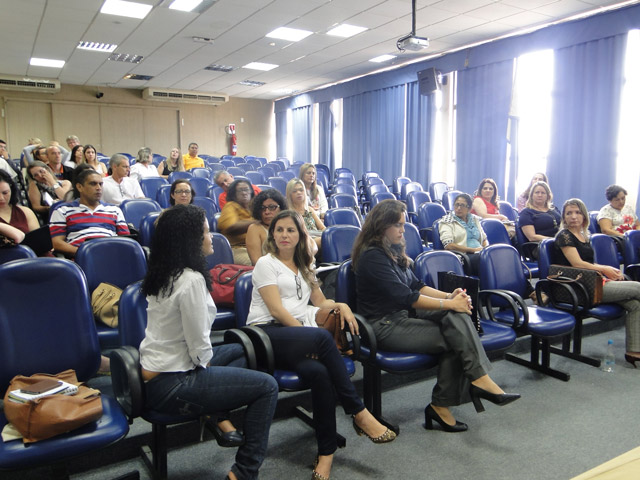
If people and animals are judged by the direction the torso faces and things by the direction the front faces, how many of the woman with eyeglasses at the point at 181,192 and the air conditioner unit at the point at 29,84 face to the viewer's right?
0

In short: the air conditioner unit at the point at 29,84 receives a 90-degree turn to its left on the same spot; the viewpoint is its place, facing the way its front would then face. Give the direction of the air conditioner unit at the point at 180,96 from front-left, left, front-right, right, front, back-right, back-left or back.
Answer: front

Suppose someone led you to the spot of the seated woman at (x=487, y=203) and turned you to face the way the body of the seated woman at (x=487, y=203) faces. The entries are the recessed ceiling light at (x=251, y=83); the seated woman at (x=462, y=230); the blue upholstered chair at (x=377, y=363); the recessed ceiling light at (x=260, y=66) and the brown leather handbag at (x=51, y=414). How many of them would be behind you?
2

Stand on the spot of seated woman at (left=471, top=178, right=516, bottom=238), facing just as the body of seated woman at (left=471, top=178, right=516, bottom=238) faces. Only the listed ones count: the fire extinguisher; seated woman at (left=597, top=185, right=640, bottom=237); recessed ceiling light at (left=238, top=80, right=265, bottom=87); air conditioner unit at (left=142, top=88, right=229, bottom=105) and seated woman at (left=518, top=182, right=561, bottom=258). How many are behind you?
3

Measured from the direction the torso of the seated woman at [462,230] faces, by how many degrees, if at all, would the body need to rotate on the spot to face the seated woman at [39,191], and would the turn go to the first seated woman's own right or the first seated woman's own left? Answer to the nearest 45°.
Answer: approximately 135° to the first seated woman's own right

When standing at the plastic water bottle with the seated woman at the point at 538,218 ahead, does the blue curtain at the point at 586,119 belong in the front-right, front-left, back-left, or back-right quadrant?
front-right

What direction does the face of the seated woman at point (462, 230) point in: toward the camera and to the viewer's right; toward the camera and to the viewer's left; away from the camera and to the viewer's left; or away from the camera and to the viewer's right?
toward the camera and to the viewer's left

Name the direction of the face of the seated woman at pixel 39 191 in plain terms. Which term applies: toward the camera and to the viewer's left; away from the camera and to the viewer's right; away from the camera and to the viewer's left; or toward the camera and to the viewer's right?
toward the camera and to the viewer's right

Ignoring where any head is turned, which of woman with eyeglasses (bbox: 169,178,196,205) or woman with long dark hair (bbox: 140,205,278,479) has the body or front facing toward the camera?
the woman with eyeglasses

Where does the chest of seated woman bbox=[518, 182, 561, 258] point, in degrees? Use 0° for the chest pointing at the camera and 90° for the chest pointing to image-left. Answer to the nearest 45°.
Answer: approximately 315°

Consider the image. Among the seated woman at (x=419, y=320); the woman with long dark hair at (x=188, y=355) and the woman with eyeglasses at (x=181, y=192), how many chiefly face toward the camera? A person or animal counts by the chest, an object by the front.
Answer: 1

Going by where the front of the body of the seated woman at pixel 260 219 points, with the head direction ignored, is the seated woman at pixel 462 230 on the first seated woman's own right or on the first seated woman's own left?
on the first seated woman's own left

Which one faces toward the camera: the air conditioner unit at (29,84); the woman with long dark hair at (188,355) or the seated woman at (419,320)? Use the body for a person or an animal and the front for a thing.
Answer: the air conditioner unit

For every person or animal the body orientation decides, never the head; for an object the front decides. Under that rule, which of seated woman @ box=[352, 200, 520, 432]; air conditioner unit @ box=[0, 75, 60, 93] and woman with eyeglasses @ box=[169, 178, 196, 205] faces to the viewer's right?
the seated woman

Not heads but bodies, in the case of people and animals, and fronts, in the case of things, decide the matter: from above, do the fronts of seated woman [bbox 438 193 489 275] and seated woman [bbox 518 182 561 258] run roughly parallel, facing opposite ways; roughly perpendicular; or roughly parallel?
roughly parallel
